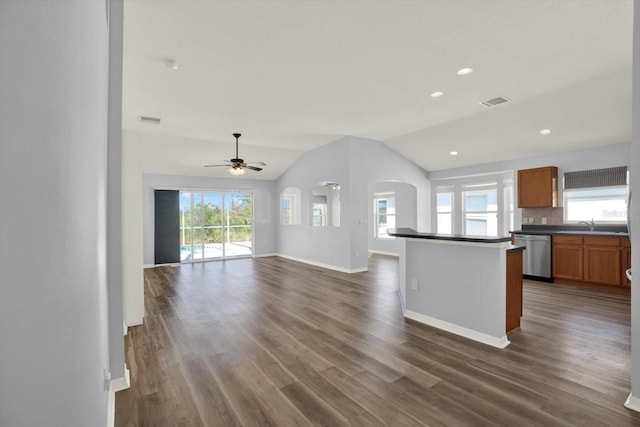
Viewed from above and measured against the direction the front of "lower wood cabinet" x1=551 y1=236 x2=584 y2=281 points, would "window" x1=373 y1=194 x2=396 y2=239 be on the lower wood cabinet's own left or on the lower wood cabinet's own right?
on the lower wood cabinet's own right

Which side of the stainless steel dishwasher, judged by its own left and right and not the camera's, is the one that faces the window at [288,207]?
right

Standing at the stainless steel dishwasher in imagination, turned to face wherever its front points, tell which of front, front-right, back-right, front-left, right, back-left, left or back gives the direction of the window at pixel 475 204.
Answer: back-right

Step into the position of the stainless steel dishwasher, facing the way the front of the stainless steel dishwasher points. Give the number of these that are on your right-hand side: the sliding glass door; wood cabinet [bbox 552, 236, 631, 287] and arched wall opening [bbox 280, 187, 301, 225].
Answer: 2

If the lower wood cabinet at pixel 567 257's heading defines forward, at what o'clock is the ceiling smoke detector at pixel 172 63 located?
The ceiling smoke detector is roughly at 1 o'clock from the lower wood cabinet.

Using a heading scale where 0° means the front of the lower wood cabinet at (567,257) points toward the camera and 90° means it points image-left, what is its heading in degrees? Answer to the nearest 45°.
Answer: approximately 0°

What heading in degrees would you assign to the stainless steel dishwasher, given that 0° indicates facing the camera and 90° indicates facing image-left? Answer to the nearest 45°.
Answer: approximately 0°

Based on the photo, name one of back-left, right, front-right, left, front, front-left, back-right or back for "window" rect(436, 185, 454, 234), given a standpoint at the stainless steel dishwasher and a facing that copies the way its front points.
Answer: back-right

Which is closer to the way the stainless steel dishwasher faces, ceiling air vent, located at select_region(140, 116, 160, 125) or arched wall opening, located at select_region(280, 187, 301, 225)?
the ceiling air vent

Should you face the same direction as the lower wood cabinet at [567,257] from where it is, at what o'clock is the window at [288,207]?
The window is roughly at 3 o'clock from the lower wood cabinet.
